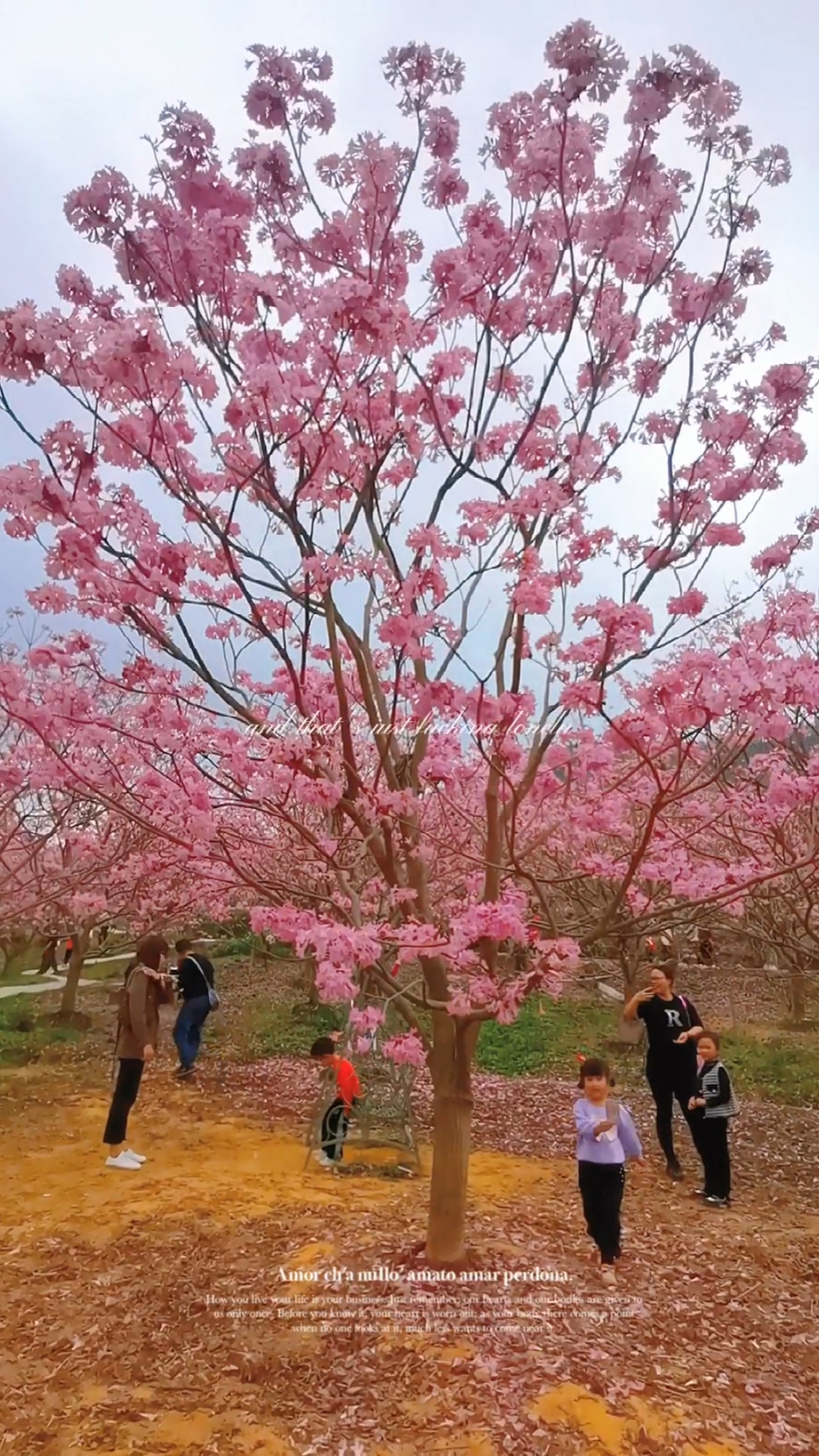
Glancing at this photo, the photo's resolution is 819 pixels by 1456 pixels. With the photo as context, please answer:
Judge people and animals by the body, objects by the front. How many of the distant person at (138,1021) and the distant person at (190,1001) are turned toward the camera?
0

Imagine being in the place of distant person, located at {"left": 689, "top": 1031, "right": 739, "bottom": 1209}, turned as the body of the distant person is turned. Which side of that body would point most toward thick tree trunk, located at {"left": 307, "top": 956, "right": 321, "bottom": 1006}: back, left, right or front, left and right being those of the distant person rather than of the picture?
right

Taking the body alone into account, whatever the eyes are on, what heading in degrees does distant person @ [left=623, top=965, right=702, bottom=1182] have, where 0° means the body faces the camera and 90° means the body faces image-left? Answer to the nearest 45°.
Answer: approximately 0°

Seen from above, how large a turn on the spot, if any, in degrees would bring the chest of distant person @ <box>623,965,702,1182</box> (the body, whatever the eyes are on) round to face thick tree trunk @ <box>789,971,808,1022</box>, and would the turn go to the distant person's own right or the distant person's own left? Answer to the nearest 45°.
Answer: approximately 180°

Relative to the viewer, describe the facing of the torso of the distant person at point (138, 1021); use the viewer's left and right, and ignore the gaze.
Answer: facing to the right of the viewer

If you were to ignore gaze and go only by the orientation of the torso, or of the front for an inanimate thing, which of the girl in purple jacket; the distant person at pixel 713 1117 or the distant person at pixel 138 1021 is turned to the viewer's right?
the distant person at pixel 138 1021

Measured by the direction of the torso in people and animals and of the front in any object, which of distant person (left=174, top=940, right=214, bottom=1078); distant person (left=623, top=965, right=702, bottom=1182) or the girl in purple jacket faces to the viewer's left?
distant person (left=174, top=940, right=214, bottom=1078)

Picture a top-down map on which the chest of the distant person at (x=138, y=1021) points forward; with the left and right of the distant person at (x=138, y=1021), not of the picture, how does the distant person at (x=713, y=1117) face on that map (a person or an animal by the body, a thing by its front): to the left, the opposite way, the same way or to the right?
the opposite way

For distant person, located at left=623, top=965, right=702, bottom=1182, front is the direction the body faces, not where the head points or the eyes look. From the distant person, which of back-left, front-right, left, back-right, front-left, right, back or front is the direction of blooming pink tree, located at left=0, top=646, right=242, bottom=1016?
right

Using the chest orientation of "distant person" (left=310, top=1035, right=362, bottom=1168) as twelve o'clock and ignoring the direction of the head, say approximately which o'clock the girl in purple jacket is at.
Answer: The girl in purple jacket is roughly at 8 o'clock from the distant person.
